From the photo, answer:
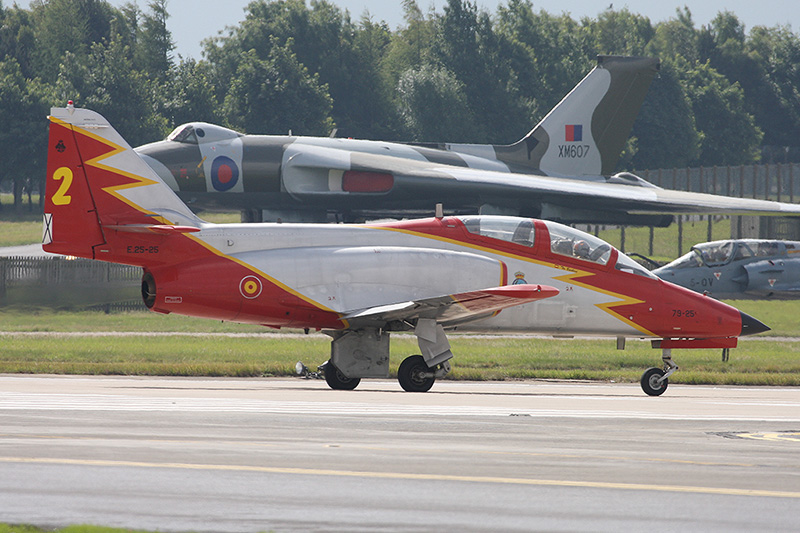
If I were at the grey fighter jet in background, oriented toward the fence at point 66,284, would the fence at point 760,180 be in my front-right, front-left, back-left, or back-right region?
back-right

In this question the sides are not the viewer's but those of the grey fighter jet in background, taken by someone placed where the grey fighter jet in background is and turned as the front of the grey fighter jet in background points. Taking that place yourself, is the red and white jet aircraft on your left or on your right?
on your left

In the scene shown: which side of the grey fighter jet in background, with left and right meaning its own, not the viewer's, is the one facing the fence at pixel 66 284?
front

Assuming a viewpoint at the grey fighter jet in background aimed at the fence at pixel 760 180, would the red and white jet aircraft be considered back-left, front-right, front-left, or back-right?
back-left

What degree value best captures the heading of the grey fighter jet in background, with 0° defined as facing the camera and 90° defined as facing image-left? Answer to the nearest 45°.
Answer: approximately 90°

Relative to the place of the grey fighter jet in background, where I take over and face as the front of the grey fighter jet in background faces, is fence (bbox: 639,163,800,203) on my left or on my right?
on my right
